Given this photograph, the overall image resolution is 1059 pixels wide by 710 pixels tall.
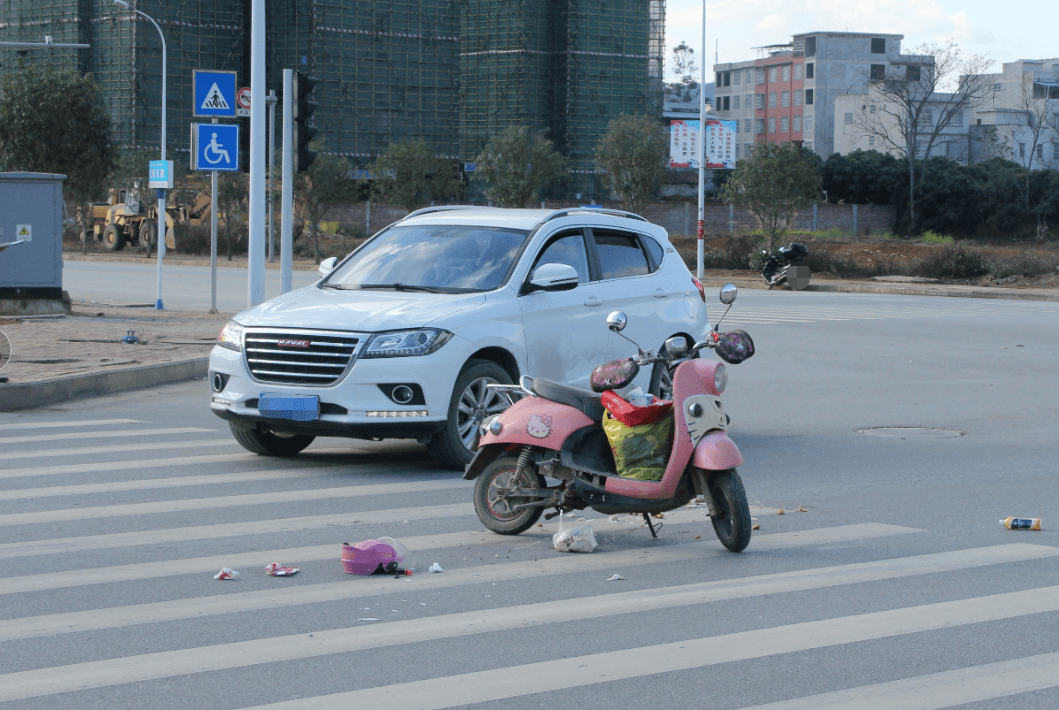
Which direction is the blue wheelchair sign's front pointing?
toward the camera

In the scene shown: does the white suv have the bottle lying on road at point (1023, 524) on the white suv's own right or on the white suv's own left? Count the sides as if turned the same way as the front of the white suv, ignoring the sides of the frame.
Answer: on the white suv's own left

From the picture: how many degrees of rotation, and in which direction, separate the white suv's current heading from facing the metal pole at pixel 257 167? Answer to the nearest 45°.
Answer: approximately 135° to its right

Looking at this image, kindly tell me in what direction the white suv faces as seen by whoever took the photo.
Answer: facing the viewer and to the left of the viewer

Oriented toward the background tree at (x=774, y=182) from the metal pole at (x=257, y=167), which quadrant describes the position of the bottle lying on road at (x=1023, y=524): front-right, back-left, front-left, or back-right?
back-right

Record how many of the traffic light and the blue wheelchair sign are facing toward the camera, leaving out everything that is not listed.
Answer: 1

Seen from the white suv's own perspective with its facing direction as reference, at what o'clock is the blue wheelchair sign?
The blue wheelchair sign is roughly at 4 o'clock from the white suv.

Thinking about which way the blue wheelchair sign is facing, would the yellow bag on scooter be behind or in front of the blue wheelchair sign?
in front
